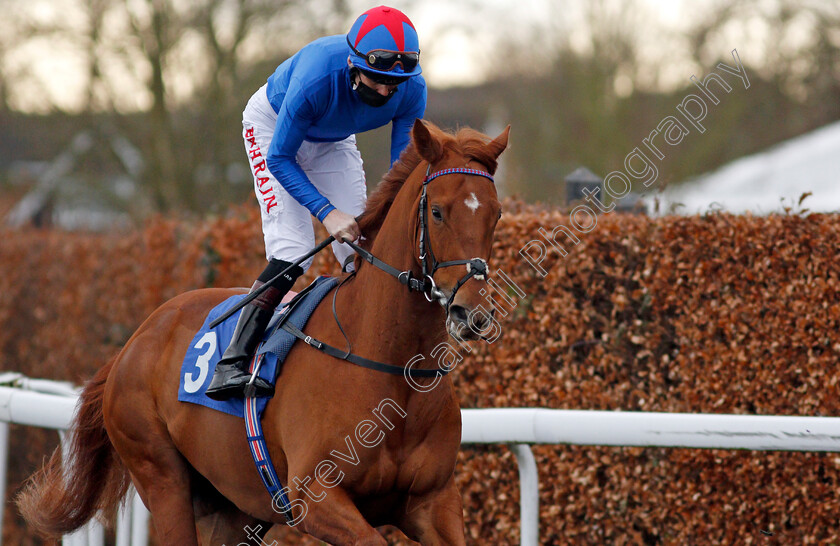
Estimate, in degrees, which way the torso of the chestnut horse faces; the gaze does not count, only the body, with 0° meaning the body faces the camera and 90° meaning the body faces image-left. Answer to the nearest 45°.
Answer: approximately 315°
